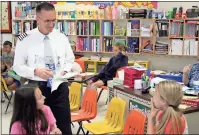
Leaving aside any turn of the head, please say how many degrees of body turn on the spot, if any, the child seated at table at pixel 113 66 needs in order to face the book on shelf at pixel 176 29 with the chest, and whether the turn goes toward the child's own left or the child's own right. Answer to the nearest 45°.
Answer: approximately 180°

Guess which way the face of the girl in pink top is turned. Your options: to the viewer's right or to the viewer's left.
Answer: to the viewer's right

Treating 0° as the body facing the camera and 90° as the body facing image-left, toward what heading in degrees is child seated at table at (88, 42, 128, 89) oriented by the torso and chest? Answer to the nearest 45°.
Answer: approximately 45°

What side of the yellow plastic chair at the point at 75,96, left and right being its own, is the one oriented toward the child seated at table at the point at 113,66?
back

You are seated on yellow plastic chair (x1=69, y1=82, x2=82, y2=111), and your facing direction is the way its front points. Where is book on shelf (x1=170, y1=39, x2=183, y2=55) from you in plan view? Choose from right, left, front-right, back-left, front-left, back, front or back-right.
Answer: back

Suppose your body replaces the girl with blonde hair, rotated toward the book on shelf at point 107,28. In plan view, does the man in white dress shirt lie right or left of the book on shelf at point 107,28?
left

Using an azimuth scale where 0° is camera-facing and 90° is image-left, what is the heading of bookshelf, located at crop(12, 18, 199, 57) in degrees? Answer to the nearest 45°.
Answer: approximately 0°

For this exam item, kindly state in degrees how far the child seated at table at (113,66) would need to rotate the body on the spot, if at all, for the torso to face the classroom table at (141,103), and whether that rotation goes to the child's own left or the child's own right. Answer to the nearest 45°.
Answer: approximately 45° to the child's own left
